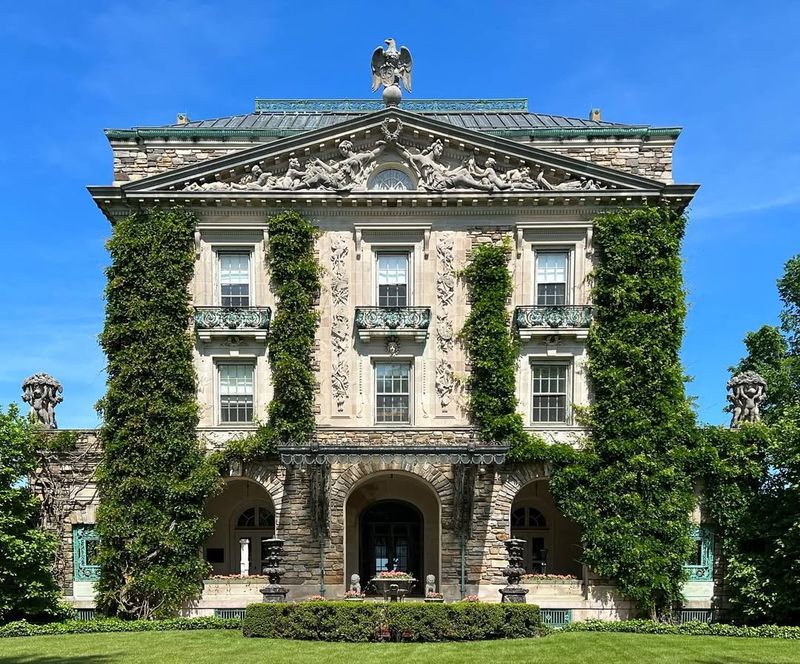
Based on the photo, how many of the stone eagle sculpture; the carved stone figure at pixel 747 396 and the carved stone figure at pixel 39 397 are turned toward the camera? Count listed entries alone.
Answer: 3

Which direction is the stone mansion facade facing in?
toward the camera

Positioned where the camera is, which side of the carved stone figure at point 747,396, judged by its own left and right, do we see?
front

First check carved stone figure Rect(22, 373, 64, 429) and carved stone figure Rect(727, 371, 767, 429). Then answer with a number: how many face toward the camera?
2

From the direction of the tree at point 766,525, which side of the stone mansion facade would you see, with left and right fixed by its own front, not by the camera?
left

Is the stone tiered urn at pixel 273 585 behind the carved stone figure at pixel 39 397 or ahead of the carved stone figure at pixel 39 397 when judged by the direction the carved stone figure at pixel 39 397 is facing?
ahead

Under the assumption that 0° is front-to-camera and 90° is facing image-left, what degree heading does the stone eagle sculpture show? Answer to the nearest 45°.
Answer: approximately 0°

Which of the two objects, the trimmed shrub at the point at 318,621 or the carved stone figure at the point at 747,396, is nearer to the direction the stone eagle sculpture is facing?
the trimmed shrub

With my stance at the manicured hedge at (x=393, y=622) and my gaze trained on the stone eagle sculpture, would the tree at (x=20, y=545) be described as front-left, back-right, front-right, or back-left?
front-left

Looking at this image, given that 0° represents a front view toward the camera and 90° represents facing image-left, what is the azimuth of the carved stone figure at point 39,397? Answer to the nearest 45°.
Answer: approximately 0°

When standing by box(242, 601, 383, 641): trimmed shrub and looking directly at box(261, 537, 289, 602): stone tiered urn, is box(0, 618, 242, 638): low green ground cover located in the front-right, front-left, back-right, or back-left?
front-left

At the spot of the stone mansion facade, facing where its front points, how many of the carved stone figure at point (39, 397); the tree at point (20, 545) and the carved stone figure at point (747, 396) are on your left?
1
